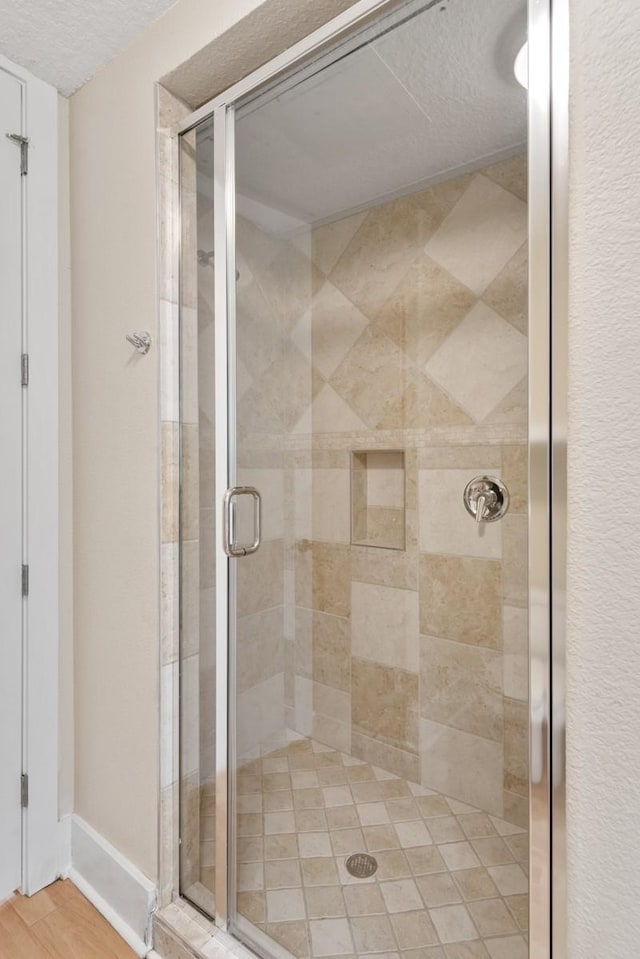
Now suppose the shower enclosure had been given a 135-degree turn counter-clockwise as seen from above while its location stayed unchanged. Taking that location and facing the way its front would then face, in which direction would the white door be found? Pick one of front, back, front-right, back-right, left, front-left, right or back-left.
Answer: back

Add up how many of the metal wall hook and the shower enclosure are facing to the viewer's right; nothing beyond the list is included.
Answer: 0

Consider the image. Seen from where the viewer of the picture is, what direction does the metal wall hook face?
facing the viewer and to the left of the viewer

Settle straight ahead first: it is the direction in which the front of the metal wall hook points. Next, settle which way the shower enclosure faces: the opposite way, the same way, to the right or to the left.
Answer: the same way
